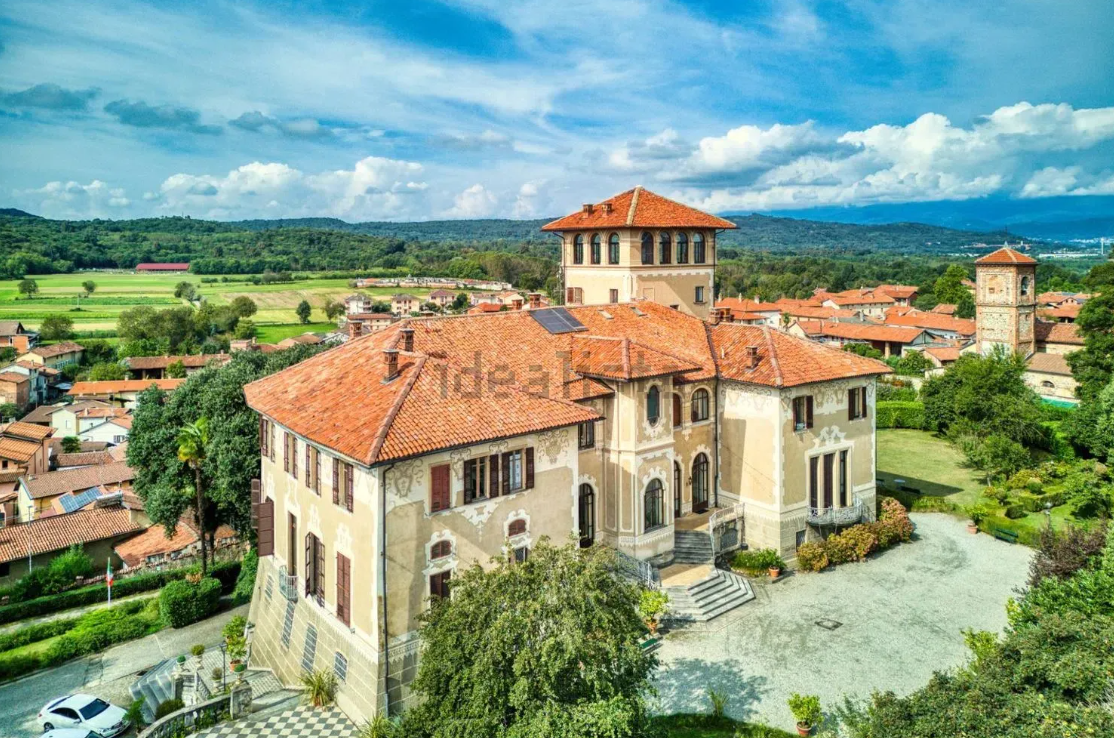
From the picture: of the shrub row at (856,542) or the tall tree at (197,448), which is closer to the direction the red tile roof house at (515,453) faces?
the shrub row

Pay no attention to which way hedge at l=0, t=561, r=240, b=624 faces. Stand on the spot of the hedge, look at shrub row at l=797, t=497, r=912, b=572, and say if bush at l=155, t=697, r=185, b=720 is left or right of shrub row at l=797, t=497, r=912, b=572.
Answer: right

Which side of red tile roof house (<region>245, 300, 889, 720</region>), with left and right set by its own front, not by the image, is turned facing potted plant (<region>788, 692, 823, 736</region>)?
front

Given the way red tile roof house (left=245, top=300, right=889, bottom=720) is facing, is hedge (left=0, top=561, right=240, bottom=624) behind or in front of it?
behind

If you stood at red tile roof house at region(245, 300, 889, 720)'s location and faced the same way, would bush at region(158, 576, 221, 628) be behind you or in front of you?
behind

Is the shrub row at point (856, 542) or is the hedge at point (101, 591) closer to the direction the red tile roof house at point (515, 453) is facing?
the shrub row

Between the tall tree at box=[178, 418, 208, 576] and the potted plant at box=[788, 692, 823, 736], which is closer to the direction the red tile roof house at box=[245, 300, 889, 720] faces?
the potted plant
